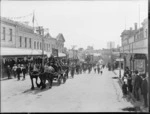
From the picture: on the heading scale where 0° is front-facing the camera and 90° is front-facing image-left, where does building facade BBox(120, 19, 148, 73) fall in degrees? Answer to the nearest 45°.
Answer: approximately 90°

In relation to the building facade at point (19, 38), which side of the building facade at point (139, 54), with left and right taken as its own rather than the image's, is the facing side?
front
